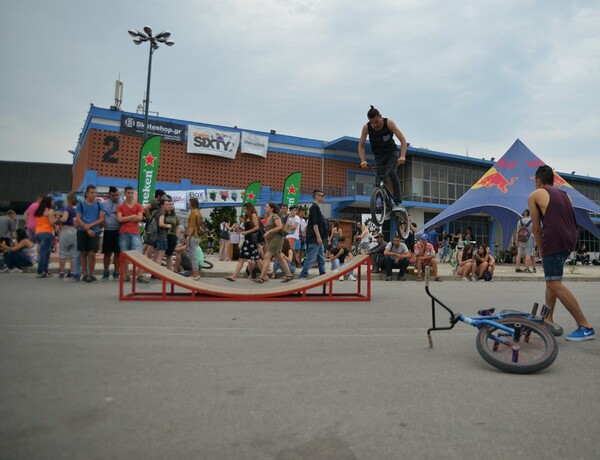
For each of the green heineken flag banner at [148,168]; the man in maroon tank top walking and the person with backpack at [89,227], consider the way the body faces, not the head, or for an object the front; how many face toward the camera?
2

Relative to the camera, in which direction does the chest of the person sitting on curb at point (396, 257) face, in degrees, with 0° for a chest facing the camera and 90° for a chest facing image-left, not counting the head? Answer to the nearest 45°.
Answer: approximately 0°

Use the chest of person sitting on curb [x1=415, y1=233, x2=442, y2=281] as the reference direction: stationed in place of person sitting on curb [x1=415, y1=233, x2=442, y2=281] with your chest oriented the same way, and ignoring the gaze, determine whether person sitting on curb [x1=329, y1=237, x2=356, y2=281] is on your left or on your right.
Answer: on your right

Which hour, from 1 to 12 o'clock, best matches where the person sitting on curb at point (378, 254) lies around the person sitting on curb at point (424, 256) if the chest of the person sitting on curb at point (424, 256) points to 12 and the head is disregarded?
the person sitting on curb at point (378, 254) is roughly at 3 o'clock from the person sitting on curb at point (424, 256).

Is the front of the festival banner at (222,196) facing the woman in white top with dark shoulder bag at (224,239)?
yes

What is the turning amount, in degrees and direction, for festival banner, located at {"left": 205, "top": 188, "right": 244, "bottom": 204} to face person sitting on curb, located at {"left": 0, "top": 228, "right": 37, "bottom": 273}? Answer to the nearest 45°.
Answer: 0° — it already faces them

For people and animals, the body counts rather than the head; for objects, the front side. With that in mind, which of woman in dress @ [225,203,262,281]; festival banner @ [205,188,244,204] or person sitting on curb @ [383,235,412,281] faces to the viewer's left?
the woman in dress

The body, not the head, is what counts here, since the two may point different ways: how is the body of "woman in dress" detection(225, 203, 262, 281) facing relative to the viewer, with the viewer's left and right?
facing to the left of the viewer

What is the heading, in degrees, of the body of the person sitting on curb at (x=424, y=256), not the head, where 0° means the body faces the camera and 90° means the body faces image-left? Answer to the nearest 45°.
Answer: approximately 0°
